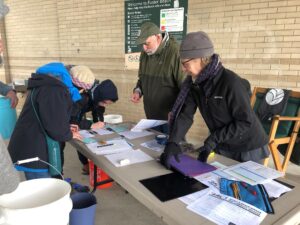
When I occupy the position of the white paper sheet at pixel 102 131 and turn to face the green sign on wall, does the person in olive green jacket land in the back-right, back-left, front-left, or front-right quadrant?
front-right

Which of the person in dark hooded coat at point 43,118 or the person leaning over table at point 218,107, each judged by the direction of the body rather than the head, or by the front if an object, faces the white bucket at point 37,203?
the person leaning over table

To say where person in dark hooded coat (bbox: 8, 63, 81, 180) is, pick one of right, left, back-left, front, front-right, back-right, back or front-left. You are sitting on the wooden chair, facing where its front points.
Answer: front

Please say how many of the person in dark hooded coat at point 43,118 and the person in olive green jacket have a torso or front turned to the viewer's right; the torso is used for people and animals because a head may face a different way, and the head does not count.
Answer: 1

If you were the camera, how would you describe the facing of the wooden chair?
facing the viewer and to the left of the viewer

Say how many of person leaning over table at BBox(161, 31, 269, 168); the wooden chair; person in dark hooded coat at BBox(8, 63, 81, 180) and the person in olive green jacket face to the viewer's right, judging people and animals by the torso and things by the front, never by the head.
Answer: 1

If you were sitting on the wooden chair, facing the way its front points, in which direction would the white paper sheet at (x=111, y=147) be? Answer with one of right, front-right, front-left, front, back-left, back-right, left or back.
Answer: front

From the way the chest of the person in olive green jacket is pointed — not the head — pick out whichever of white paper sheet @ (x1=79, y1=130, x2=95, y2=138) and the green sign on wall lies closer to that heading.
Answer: the white paper sheet

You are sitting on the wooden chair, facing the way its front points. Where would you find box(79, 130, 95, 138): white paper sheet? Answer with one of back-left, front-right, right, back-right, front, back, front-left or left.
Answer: front

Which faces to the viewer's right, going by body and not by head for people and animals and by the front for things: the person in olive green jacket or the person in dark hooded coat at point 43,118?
the person in dark hooded coat

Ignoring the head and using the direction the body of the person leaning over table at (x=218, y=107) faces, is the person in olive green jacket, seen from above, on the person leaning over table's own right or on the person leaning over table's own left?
on the person leaning over table's own right

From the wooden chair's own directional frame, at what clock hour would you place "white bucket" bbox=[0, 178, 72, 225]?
The white bucket is roughly at 11 o'clock from the wooden chair.

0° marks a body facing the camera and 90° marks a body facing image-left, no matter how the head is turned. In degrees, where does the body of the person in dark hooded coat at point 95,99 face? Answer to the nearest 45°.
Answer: approximately 315°

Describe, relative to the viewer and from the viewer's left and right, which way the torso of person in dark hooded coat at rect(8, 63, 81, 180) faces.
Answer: facing to the right of the viewer

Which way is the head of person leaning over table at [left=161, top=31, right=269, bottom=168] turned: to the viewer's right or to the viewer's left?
to the viewer's left
